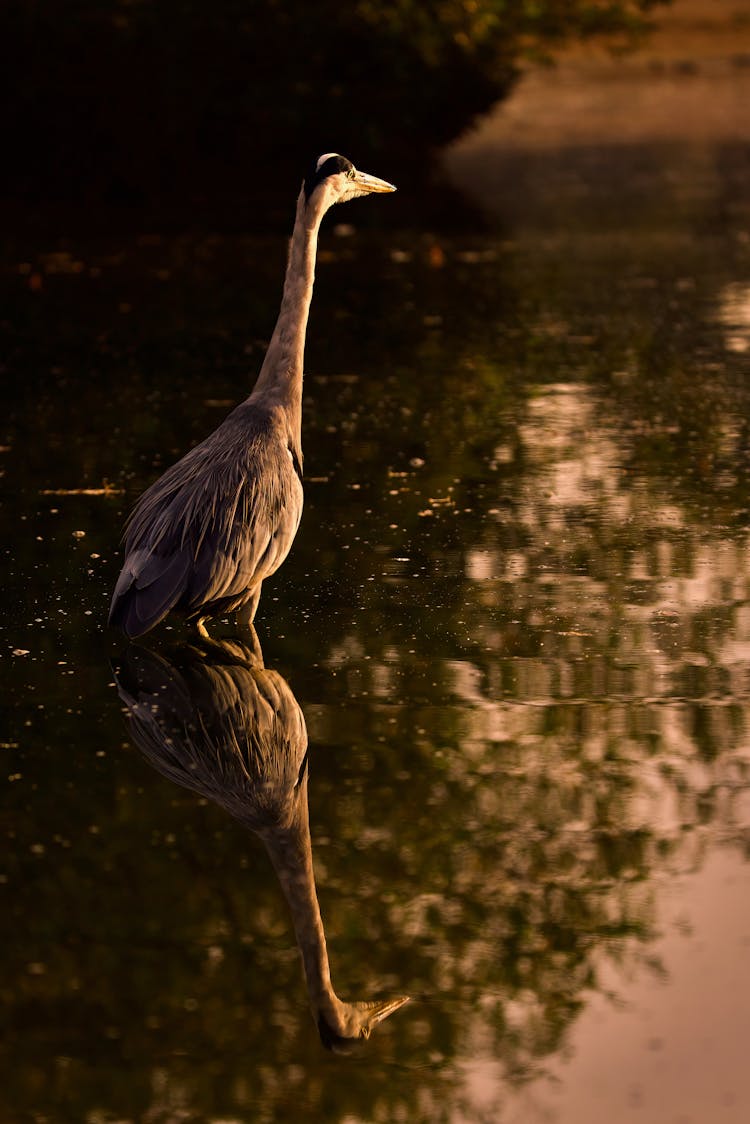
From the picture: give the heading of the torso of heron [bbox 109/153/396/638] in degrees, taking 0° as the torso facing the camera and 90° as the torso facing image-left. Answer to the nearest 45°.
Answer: approximately 225°
